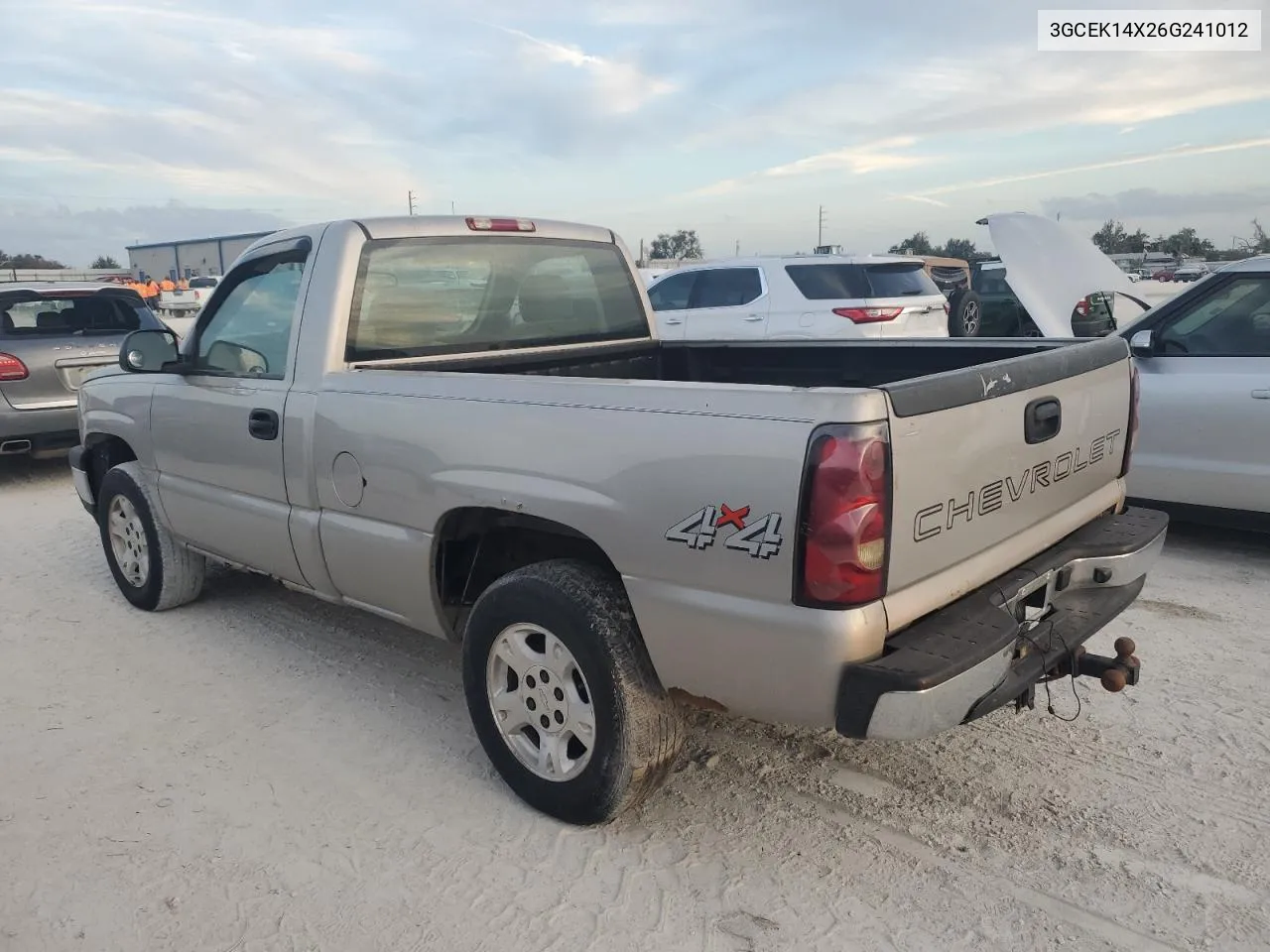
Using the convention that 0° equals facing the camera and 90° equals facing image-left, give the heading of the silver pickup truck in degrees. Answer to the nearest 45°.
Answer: approximately 135°

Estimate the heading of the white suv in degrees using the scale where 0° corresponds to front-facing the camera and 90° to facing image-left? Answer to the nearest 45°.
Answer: approximately 135°

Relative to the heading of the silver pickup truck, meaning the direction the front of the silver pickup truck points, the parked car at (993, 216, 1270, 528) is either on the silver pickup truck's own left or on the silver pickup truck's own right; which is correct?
on the silver pickup truck's own right

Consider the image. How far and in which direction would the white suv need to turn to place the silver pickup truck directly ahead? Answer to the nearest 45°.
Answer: approximately 135° to its left

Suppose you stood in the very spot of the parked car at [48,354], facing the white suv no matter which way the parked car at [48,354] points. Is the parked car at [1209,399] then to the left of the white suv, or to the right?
right

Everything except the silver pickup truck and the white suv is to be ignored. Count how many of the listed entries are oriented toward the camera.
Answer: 0

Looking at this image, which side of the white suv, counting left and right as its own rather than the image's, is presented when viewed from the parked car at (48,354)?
left
